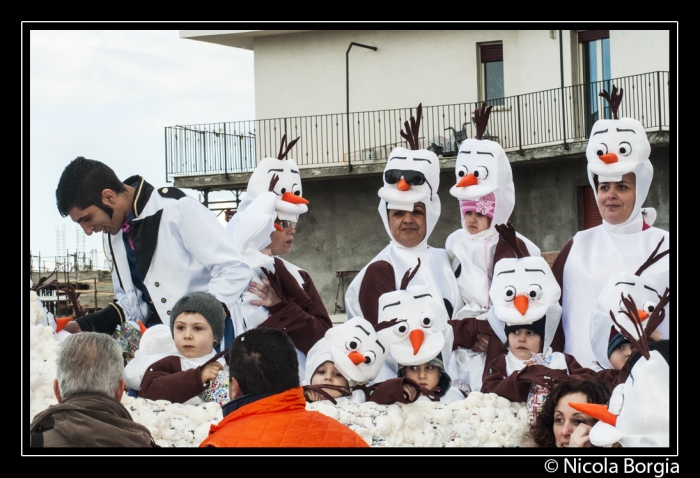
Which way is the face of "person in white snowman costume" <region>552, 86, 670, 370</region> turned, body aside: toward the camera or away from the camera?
toward the camera

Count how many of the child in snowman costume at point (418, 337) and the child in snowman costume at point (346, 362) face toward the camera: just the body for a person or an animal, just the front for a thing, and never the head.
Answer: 2

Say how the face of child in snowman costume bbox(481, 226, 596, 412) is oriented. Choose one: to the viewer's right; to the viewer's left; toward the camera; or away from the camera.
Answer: toward the camera

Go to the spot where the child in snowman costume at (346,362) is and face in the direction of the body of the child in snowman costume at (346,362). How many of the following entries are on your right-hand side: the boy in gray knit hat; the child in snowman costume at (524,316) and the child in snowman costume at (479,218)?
1

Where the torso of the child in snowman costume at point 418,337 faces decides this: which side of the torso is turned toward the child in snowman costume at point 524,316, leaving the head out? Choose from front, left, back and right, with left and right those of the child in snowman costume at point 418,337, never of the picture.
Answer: left

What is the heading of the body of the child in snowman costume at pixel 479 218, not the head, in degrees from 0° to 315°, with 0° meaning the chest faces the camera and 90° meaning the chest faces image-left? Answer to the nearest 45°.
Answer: approximately 45°

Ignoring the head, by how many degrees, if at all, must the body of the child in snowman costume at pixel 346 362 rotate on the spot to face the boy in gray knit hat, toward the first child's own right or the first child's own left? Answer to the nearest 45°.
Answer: approximately 90° to the first child's own right

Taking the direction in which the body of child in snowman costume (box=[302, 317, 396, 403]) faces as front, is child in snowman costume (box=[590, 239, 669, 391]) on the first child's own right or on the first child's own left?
on the first child's own left

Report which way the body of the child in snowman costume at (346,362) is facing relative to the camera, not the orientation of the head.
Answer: toward the camera

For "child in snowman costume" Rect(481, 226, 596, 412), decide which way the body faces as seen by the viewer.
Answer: toward the camera
